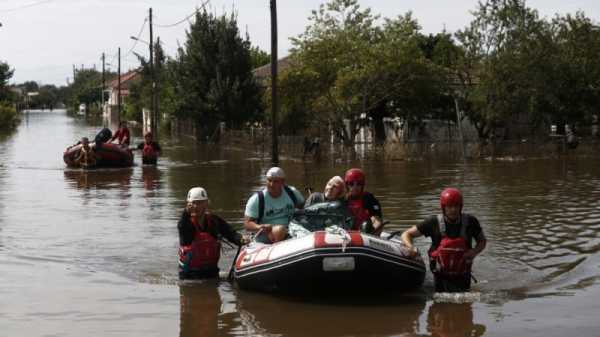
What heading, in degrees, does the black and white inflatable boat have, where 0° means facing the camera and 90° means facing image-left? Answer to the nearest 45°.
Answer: approximately 0°

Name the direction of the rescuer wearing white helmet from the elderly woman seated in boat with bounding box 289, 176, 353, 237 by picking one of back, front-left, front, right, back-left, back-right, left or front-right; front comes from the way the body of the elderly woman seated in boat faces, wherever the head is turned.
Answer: front-right

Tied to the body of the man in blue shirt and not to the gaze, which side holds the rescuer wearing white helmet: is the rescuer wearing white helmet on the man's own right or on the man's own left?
on the man's own right

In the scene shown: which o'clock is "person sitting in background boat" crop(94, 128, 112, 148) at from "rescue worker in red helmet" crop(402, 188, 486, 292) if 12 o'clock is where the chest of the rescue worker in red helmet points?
The person sitting in background boat is roughly at 5 o'clock from the rescue worker in red helmet.

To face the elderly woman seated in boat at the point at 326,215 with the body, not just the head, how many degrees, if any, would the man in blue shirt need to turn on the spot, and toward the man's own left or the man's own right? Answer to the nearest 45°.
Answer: approximately 45° to the man's own left

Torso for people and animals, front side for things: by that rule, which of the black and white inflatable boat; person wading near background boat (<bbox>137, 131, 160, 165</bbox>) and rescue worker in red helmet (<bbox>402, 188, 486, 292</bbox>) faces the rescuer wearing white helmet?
the person wading near background boat

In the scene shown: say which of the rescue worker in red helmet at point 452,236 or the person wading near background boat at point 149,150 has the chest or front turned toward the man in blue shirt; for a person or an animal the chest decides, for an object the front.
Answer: the person wading near background boat

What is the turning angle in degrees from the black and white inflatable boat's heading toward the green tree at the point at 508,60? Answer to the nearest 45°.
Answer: approximately 180°

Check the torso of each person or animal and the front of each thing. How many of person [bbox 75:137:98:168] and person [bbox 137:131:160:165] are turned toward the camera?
2
